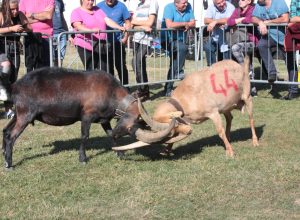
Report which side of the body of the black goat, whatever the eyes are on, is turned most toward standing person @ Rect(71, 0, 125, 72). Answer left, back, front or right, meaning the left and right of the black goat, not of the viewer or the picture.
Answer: left

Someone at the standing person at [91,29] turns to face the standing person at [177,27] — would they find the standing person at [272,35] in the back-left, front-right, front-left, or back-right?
front-right

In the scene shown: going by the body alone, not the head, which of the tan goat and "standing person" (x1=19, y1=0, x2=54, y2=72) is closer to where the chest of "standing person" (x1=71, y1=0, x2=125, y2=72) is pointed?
the tan goat

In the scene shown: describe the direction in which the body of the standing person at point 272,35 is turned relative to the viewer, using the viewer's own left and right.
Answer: facing the viewer and to the left of the viewer

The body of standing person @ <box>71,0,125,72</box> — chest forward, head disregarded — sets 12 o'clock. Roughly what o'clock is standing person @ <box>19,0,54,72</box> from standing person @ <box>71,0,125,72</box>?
standing person @ <box>19,0,54,72</box> is roughly at 4 o'clock from standing person @ <box>71,0,125,72</box>.

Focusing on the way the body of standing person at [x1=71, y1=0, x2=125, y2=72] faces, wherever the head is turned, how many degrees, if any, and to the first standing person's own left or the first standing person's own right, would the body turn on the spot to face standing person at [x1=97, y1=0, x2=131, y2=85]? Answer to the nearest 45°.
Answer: approximately 90° to the first standing person's own left
